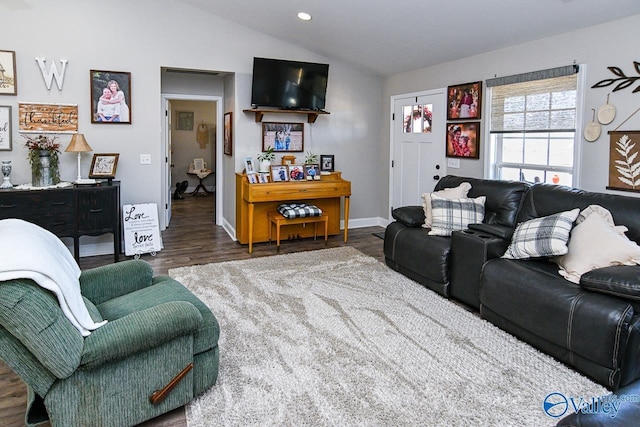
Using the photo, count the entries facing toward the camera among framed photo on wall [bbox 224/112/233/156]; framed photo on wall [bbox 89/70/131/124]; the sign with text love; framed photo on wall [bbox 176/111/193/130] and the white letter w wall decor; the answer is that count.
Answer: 4

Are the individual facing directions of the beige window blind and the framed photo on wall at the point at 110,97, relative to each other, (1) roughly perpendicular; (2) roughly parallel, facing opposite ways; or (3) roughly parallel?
roughly perpendicular

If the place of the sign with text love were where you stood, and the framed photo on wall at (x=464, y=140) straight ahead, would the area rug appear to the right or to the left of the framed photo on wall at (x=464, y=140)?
right

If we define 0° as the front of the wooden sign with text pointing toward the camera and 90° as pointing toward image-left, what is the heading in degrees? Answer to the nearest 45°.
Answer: approximately 0°

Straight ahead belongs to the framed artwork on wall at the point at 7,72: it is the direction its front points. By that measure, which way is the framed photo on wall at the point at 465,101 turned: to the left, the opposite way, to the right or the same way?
to the right

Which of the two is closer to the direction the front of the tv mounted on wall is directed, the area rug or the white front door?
the area rug
